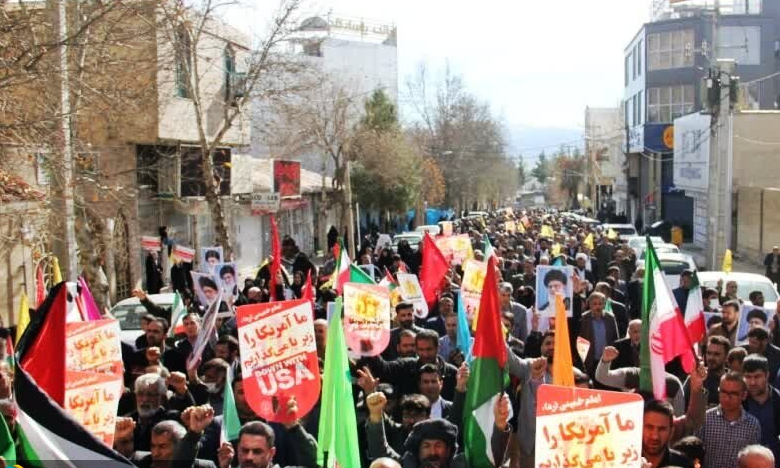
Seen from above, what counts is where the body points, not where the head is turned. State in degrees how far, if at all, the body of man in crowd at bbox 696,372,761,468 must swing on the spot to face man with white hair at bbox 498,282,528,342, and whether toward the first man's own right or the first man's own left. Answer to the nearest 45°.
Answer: approximately 135° to the first man's own right

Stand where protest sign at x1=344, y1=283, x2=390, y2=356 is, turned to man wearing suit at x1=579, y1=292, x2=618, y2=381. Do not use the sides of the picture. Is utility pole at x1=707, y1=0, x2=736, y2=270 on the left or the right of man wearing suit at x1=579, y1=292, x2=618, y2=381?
left

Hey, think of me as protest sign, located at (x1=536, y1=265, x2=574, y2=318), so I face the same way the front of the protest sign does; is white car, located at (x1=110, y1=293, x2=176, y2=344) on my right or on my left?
on my right

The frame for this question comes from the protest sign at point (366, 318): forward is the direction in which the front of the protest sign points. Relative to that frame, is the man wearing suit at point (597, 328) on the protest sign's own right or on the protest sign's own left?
on the protest sign's own left

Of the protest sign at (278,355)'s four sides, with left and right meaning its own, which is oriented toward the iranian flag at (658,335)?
left

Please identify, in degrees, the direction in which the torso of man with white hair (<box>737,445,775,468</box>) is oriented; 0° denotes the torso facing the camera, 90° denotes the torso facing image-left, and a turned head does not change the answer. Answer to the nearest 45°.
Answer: approximately 0°

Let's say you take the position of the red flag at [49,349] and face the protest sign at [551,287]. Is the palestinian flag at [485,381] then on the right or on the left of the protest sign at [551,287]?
right

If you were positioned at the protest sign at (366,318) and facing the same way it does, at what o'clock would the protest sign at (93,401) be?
the protest sign at (93,401) is roughly at 1 o'clock from the protest sign at (366,318).

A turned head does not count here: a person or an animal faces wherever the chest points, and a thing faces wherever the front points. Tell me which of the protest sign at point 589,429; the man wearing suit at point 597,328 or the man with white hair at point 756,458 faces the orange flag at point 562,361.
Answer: the man wearing suit

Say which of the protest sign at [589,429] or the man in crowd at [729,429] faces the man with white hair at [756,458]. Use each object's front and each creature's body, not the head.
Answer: the man in crowd
